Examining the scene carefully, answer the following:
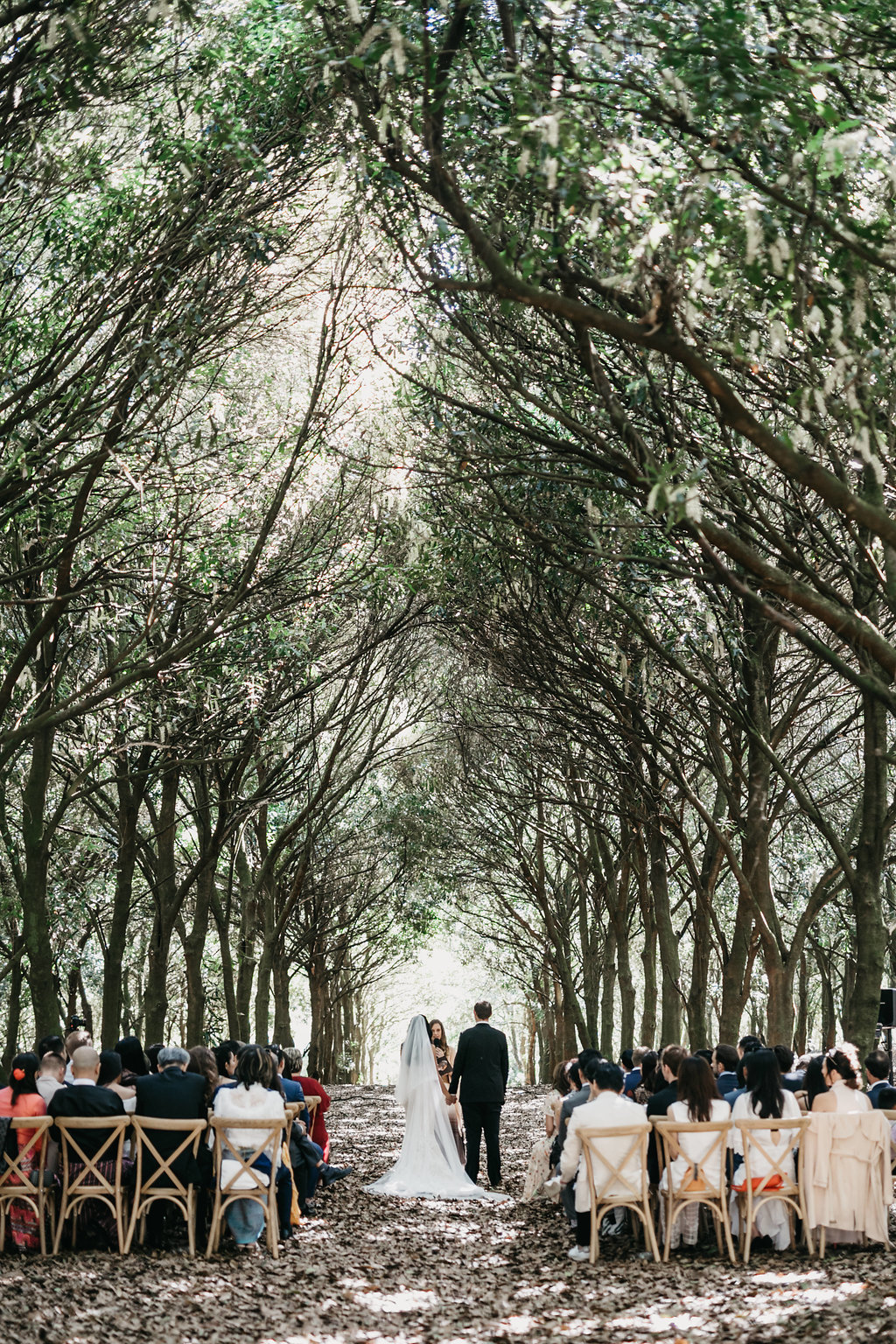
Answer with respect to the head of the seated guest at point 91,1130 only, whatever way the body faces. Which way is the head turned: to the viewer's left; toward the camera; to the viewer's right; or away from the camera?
away from the camera

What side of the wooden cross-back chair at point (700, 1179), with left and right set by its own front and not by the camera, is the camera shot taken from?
back

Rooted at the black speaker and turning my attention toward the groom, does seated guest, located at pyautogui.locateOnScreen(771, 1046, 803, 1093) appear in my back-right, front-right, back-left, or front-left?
front-left

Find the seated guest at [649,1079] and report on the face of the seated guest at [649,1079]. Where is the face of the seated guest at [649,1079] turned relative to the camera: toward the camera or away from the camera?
away from the camera

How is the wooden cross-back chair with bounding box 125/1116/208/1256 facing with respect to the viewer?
away from the camera

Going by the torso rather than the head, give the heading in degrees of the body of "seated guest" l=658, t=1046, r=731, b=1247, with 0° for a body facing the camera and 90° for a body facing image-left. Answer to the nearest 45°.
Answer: approximately 180°

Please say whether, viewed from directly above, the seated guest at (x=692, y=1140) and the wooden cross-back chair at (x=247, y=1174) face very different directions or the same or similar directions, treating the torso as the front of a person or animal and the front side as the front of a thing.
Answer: same or similar directions

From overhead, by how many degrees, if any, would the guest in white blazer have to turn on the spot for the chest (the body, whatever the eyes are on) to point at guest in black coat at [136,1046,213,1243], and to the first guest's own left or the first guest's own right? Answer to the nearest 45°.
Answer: approximately 90° to the first guest's own left

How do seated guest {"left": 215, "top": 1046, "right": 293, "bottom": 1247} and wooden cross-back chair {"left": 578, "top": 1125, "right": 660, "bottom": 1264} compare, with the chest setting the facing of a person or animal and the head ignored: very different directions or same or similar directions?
same or similar directions

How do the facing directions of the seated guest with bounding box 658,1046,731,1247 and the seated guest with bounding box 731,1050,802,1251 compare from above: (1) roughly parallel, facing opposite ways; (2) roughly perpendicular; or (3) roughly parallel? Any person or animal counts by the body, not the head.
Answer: roughly parallel

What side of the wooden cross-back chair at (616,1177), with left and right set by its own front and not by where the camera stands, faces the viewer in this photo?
back

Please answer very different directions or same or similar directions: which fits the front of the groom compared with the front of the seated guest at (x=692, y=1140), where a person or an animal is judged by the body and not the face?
same or similar directions

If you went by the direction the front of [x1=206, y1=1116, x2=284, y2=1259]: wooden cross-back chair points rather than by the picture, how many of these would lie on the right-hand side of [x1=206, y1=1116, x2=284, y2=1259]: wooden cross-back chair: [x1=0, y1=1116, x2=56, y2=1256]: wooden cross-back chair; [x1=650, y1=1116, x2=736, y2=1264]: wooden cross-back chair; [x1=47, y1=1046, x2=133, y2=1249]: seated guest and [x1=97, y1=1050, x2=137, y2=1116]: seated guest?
1

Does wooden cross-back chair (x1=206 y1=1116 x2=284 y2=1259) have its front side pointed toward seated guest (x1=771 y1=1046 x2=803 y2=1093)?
no

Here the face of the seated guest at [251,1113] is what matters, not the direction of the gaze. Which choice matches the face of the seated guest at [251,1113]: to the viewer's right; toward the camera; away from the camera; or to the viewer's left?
away from the camera

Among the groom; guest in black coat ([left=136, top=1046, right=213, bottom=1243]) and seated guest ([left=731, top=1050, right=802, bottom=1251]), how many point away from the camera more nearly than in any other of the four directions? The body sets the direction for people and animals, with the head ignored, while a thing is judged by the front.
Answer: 3
